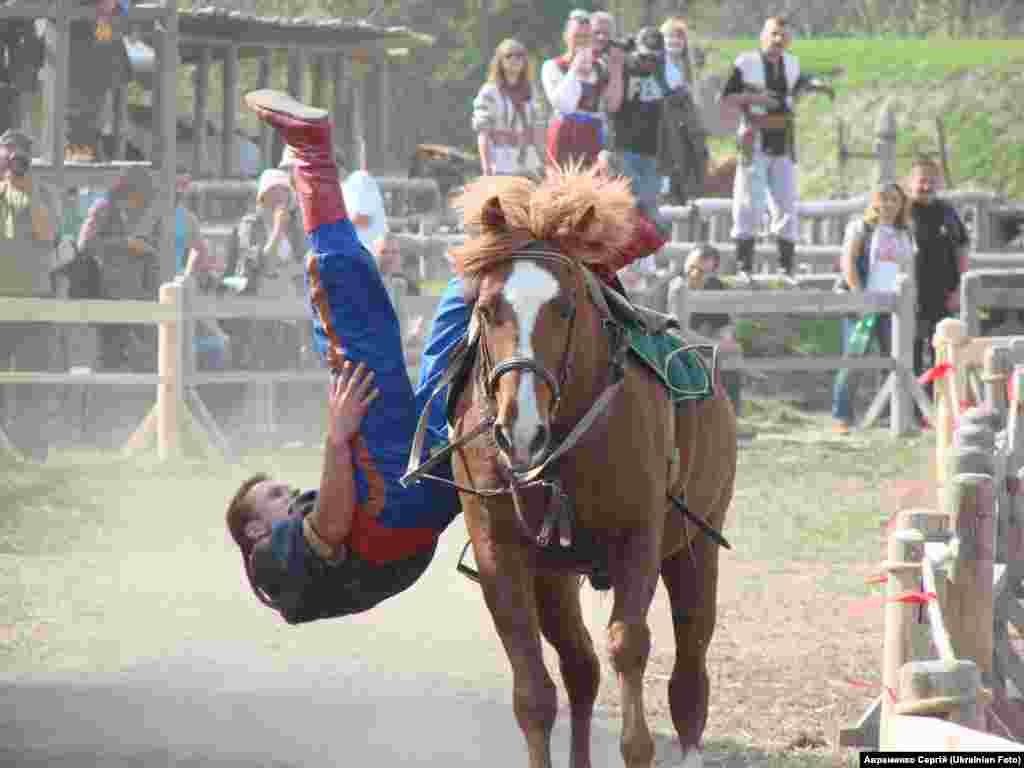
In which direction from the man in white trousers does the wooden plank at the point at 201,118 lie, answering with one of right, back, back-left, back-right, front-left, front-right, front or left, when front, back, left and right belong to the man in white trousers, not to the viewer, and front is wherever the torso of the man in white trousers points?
back-right

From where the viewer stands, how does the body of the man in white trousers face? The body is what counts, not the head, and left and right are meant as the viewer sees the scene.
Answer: facing the viewer

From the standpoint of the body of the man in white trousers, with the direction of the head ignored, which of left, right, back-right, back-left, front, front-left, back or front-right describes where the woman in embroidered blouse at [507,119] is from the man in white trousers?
front-right

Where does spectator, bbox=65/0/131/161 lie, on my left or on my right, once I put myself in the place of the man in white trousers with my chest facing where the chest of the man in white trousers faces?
on my right

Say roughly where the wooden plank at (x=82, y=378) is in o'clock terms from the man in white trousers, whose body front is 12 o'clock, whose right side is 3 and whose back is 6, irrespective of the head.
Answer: The wooden plank is roughly at 2 o'clock from the man in white trousers.

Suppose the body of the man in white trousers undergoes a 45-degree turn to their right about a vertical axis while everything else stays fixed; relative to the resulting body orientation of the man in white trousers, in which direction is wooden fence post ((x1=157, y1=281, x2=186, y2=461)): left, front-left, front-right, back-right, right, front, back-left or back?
front

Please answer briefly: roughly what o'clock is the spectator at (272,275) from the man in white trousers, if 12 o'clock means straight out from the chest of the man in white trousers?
The spectator is roughly at 2 o'clock from the man in white trousers.

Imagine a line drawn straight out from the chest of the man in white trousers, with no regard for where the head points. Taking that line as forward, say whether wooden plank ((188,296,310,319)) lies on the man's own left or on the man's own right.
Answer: on the man's own right

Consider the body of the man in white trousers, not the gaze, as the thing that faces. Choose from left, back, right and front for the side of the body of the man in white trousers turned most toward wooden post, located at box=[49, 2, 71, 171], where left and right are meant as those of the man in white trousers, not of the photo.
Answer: right

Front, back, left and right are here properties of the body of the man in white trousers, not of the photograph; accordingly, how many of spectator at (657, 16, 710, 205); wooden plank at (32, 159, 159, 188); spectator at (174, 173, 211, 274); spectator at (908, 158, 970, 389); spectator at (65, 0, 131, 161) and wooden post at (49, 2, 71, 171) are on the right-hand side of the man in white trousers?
5

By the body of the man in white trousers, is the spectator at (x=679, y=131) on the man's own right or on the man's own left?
on the man's own right

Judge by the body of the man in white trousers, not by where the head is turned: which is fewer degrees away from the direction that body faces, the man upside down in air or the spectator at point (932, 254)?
the man upside down in air

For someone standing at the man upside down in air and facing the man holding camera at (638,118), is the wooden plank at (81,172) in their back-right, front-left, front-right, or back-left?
front-left
